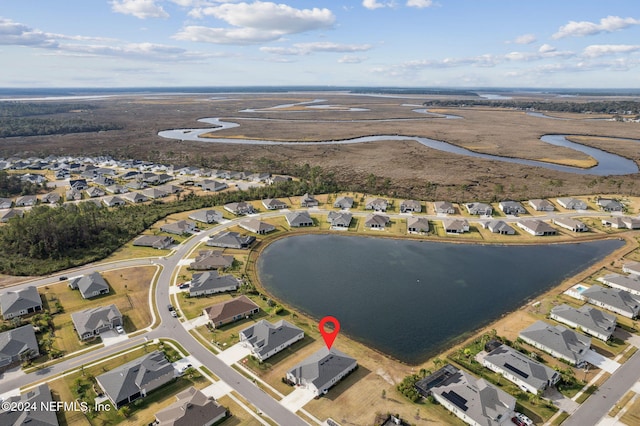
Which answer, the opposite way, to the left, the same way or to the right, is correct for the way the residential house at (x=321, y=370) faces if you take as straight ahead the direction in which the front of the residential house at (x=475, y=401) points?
to the right

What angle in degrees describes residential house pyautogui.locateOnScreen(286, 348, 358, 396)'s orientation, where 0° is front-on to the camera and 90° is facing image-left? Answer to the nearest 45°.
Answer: approximately 45°

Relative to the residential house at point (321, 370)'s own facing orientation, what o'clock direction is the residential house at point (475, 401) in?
the residential house at point (475, 401) is roughly at 8 o'clock from the residential house at point (321, 370).

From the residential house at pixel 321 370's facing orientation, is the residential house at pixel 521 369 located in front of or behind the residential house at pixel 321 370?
behind

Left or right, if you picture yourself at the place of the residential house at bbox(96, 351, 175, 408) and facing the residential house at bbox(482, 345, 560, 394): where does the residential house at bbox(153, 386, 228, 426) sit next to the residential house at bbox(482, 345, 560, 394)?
right

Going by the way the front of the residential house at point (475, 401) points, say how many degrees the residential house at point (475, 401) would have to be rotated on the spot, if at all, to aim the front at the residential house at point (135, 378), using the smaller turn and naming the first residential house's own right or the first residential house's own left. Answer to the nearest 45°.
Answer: approximately 135° to the first residential house's own right

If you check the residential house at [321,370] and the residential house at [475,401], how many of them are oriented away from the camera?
0

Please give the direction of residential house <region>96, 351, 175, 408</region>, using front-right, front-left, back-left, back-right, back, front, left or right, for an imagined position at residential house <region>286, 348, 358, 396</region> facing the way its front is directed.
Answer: front-right

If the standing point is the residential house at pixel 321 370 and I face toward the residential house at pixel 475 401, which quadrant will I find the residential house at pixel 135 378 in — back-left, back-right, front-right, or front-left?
back-right

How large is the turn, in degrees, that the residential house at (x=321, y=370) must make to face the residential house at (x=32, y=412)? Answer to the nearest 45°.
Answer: approximately 45° to its right

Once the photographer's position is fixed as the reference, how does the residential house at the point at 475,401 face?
facing the viewer and to the right of the viewer

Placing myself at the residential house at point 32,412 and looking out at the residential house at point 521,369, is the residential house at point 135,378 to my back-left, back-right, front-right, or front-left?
front-left
